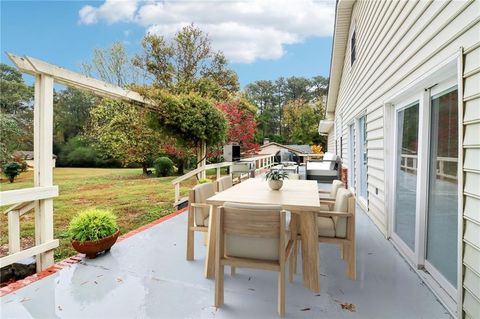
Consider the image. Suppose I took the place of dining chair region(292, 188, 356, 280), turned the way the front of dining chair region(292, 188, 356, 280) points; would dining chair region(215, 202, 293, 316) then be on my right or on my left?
on my left

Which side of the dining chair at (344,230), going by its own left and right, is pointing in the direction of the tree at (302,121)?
right

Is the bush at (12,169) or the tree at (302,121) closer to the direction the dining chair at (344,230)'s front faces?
the bush

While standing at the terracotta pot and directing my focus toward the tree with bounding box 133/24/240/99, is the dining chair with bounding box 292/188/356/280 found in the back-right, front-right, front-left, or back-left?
back-right

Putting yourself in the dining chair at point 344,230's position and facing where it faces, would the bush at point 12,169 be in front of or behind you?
in front

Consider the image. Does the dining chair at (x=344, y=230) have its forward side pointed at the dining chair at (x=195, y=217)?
yes

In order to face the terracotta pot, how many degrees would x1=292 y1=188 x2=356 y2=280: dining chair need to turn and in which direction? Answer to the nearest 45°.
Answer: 0° — it already faces it

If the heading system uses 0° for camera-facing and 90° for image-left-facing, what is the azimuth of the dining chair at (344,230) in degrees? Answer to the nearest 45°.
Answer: approximately 90°

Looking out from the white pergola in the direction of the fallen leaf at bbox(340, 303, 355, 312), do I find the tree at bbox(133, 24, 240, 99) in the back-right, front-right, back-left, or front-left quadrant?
back-left

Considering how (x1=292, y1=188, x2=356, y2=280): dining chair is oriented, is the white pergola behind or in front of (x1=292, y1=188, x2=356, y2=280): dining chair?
in front
